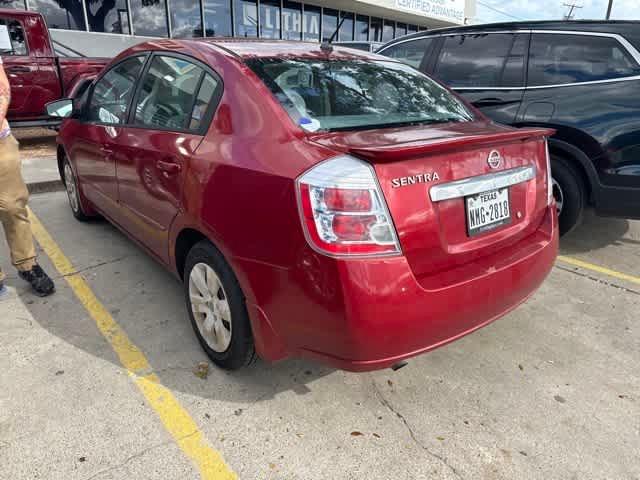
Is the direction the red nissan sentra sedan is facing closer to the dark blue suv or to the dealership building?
the dealership building

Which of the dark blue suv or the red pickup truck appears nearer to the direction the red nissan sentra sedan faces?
the red pickup truck

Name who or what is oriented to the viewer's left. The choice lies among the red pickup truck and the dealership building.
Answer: the red pickup truck

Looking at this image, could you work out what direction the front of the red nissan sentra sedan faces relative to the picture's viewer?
facing away from the viewer and to the left of the viewer

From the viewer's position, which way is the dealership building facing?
facing the viewer and to the right of the viewer

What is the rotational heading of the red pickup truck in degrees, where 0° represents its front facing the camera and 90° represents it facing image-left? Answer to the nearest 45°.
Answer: approximately 90°

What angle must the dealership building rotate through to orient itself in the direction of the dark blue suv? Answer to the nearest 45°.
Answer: approximately 45° to its right

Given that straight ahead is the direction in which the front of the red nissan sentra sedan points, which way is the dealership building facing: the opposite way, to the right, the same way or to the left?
the opposite way

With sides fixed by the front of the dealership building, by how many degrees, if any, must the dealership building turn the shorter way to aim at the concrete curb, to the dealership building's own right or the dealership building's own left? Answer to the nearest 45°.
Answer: approximately 45° to the dealership building's own right

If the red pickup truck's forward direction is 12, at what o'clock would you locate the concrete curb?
The concrete curb is roughly at 9 o'clock from the red pickup truck.

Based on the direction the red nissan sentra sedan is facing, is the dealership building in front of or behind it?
in front

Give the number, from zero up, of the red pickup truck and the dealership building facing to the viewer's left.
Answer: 1

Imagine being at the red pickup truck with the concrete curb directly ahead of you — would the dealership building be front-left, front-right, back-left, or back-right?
back-left
